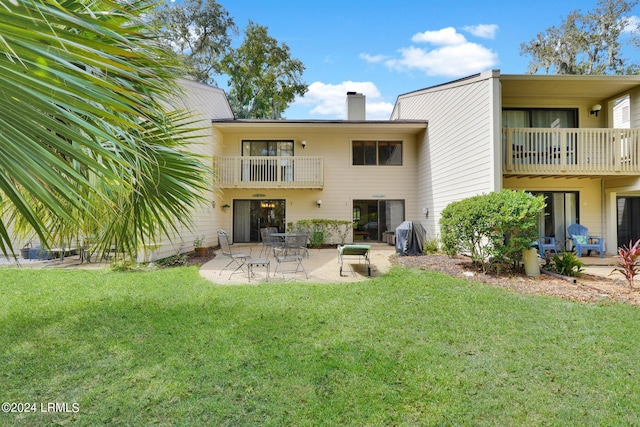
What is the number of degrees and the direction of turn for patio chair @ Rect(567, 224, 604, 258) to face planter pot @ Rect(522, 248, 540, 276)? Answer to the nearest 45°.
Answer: approximately 45° to its right

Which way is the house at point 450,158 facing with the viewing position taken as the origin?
facing the viewer

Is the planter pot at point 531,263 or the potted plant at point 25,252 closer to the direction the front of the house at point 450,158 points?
the planter pot

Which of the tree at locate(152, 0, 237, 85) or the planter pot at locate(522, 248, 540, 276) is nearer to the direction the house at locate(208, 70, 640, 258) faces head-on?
the planter pot

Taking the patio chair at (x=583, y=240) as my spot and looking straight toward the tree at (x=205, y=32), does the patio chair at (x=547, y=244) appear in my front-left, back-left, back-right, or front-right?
front-left

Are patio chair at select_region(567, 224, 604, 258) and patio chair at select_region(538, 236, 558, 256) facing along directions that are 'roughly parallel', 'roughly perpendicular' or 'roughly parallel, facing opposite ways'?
roughly parallel

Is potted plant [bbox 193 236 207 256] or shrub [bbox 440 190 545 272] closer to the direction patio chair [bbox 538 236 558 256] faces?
the shrub

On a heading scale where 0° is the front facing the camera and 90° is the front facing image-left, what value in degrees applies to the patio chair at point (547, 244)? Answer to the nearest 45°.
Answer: approximately 315°

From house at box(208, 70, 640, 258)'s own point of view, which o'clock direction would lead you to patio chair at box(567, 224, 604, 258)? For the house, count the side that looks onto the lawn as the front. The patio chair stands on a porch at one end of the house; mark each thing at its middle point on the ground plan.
The patio chair is roughly at 9 o'clock from the house.

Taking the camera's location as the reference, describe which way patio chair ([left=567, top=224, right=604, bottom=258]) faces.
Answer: facing the viewer and to the right of the viewer

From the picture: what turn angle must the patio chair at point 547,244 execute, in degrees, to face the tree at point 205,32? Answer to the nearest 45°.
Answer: approximately 135° to its right

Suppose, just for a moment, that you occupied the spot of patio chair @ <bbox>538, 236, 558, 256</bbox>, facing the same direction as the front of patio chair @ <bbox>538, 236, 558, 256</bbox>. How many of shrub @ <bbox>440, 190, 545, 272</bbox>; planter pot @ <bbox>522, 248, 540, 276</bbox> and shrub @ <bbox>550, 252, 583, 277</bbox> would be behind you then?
0

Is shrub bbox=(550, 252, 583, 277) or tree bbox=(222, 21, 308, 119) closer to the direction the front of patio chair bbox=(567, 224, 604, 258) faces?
the shrub

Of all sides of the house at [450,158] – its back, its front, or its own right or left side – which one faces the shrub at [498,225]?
front

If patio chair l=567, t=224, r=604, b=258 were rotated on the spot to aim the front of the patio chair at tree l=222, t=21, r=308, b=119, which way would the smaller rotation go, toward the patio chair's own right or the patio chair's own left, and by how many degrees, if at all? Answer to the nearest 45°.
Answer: approximately 135° to the patio chair's own right

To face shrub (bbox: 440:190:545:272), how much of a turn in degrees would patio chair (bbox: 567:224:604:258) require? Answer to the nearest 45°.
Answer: approximately 45° to its right
